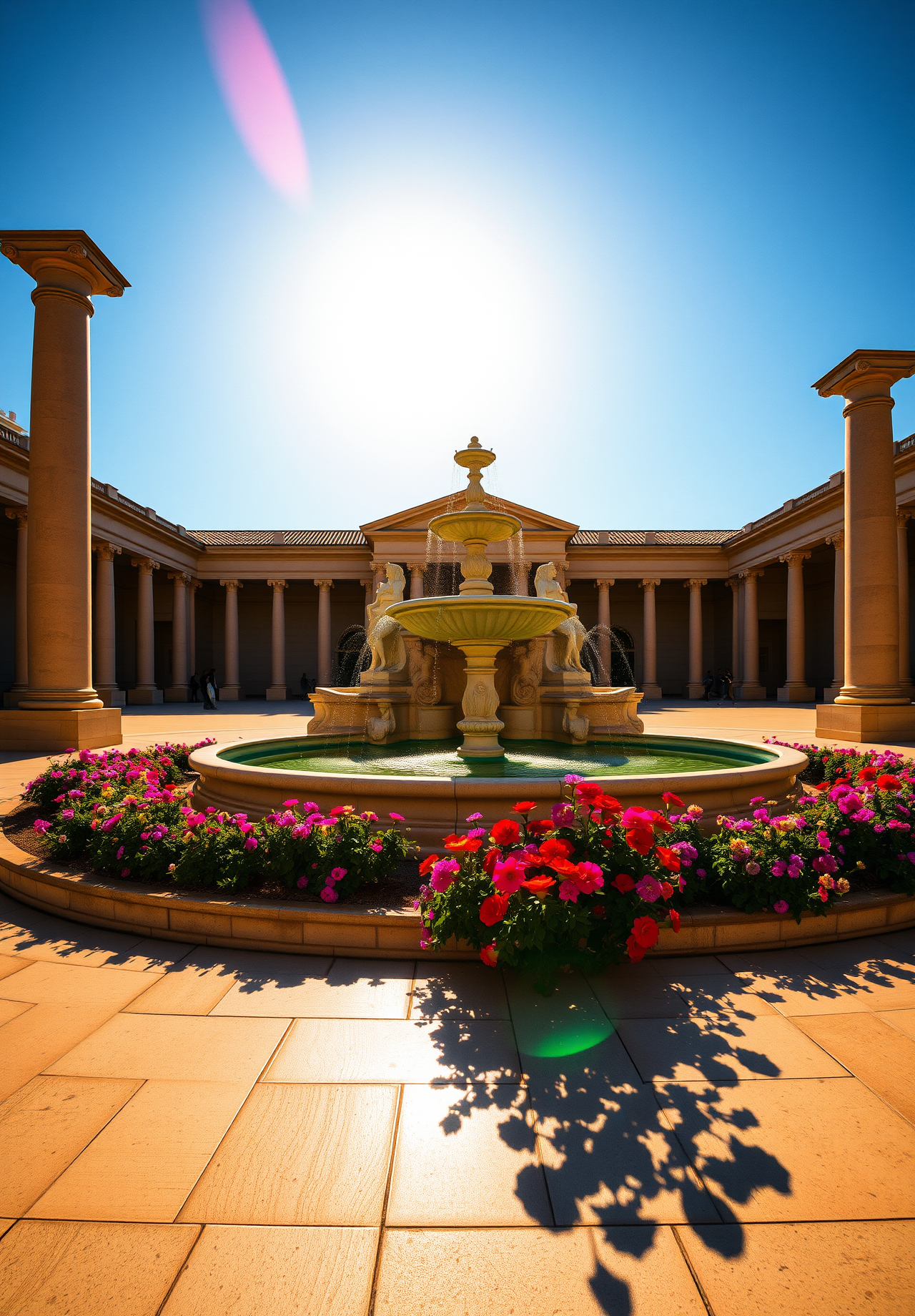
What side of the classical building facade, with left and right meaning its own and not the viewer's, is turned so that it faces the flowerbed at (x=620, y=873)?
front

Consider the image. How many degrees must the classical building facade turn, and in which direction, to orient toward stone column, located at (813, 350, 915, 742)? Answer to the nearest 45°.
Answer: approximately 45° to its left

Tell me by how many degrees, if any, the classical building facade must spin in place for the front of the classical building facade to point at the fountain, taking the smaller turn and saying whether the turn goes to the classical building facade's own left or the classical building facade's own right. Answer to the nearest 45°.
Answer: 0° — it already faces it

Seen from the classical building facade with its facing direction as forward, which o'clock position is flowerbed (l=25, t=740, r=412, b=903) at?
The flowerbed is roughly at 12 o'clock from the classical building facade.

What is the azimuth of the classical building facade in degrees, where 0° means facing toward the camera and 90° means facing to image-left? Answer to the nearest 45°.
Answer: approximately 0°

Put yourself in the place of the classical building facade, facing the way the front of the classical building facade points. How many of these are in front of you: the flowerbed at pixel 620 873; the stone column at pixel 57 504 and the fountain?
3

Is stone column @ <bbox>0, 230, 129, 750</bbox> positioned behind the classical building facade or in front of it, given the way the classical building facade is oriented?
in front

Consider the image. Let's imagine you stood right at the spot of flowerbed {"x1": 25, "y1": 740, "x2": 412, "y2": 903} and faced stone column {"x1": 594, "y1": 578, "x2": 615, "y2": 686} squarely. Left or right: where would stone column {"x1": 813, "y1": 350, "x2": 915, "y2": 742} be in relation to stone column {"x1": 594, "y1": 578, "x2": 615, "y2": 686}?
right
